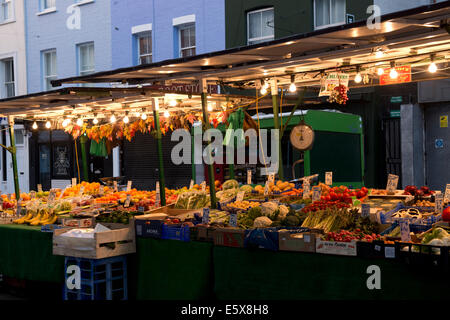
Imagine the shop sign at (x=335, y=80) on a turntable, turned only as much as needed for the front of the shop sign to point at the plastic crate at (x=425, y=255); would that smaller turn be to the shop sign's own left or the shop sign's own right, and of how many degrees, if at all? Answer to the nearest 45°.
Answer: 0° — it already faces it

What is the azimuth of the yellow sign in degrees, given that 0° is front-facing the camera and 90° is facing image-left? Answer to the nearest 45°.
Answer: approximately 0°

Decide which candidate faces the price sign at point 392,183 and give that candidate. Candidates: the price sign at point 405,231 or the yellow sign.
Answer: the yellow sign

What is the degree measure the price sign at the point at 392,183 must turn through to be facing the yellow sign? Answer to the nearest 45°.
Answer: approximately 180°

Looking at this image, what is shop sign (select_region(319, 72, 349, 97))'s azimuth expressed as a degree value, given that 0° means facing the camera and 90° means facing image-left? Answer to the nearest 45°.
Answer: approximately 0°

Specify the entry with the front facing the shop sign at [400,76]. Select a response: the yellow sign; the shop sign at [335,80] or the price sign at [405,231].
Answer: the yellow sign

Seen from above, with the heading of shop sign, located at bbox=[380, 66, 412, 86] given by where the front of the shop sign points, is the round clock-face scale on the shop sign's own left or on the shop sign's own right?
on the shop sign's own right

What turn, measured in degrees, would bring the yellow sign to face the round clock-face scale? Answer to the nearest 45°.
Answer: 0° — it already faces it
